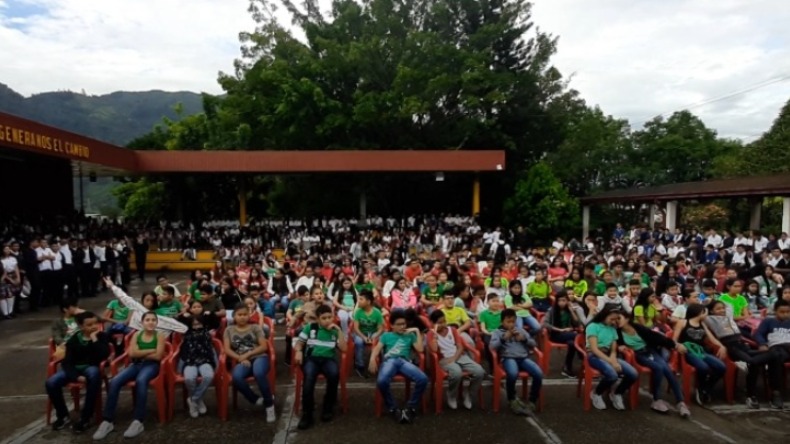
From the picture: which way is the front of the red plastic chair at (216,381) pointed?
toward the camera

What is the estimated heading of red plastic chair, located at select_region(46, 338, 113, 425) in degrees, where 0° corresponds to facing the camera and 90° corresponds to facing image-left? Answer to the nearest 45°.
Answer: approximately 0°

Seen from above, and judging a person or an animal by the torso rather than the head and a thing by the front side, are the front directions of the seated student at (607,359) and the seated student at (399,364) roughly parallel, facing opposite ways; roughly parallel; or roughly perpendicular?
roughly parallel

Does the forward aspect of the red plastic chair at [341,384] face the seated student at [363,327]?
no

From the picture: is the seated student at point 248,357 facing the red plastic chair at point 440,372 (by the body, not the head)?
no

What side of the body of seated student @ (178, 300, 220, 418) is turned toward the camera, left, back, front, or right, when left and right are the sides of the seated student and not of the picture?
front

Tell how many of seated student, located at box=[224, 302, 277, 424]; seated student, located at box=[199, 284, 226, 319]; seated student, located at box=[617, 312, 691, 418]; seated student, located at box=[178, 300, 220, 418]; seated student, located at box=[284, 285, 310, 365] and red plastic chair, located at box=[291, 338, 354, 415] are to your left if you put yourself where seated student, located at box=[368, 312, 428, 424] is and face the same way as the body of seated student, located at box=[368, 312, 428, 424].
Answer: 1

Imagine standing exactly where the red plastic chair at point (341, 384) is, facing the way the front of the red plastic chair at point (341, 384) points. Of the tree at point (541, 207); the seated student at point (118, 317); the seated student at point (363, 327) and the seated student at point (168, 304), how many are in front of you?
0

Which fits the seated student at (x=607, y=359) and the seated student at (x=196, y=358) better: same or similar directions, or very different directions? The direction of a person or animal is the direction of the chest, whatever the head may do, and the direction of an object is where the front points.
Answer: same or similar directions

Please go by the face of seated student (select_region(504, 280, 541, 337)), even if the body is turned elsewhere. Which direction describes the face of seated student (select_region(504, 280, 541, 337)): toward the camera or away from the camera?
toward the camera

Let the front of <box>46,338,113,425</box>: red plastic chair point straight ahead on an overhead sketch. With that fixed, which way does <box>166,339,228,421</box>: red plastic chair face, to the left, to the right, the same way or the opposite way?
the same way

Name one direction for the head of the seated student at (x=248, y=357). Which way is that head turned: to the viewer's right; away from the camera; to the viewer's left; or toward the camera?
toward the camera

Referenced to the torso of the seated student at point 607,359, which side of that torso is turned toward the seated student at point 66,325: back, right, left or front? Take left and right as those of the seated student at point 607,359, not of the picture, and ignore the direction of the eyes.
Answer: right

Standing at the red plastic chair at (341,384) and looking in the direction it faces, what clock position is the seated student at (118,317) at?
The seated student is roughly at 4 o'clock from the red plastic chair.

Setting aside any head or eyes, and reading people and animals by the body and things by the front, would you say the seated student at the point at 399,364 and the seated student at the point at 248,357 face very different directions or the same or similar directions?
same or similar directions

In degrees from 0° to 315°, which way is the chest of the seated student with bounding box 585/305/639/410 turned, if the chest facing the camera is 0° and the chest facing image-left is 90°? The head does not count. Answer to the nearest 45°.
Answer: approximately 315°

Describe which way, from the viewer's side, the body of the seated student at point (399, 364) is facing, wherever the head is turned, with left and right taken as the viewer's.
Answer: facing the viewer

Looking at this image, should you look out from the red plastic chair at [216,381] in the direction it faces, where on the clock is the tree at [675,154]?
The tree is roughly at 8 o'clock from the red plastic chair.
